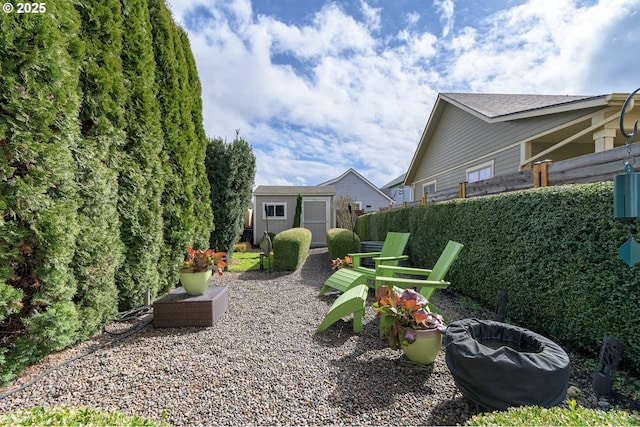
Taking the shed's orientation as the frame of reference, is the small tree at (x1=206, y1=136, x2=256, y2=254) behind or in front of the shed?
in front

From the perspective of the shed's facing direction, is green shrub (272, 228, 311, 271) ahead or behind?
ahead

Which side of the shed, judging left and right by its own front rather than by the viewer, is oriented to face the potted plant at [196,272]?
front

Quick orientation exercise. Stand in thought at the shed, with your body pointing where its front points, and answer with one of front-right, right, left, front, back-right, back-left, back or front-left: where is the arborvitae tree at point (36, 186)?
front

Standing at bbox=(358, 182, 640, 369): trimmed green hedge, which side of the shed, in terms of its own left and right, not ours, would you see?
front

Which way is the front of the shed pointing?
toward the camera

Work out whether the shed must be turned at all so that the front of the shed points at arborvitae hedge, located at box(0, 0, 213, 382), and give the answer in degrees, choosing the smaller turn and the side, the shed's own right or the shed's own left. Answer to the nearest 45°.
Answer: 0° — it already faces it

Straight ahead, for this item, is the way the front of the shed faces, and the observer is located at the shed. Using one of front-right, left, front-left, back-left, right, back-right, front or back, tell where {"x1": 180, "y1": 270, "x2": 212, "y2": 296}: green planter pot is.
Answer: front

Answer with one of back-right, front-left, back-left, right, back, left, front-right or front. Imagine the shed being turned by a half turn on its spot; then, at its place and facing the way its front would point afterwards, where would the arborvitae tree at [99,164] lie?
back

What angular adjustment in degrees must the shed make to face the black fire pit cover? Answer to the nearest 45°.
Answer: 0° — it already faces it

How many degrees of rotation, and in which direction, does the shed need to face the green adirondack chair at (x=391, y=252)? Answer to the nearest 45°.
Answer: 0° — it already faces it

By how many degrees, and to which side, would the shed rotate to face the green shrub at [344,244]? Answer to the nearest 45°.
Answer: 0° — it already faces it

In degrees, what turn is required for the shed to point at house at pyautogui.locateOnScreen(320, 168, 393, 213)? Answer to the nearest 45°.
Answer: approximately 135° to its left

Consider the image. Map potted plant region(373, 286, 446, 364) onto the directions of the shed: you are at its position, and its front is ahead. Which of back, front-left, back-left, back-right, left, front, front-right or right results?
front

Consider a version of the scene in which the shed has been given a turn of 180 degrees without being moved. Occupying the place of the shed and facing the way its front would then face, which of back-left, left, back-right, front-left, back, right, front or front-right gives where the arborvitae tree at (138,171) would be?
back

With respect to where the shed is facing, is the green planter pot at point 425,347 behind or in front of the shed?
in front
